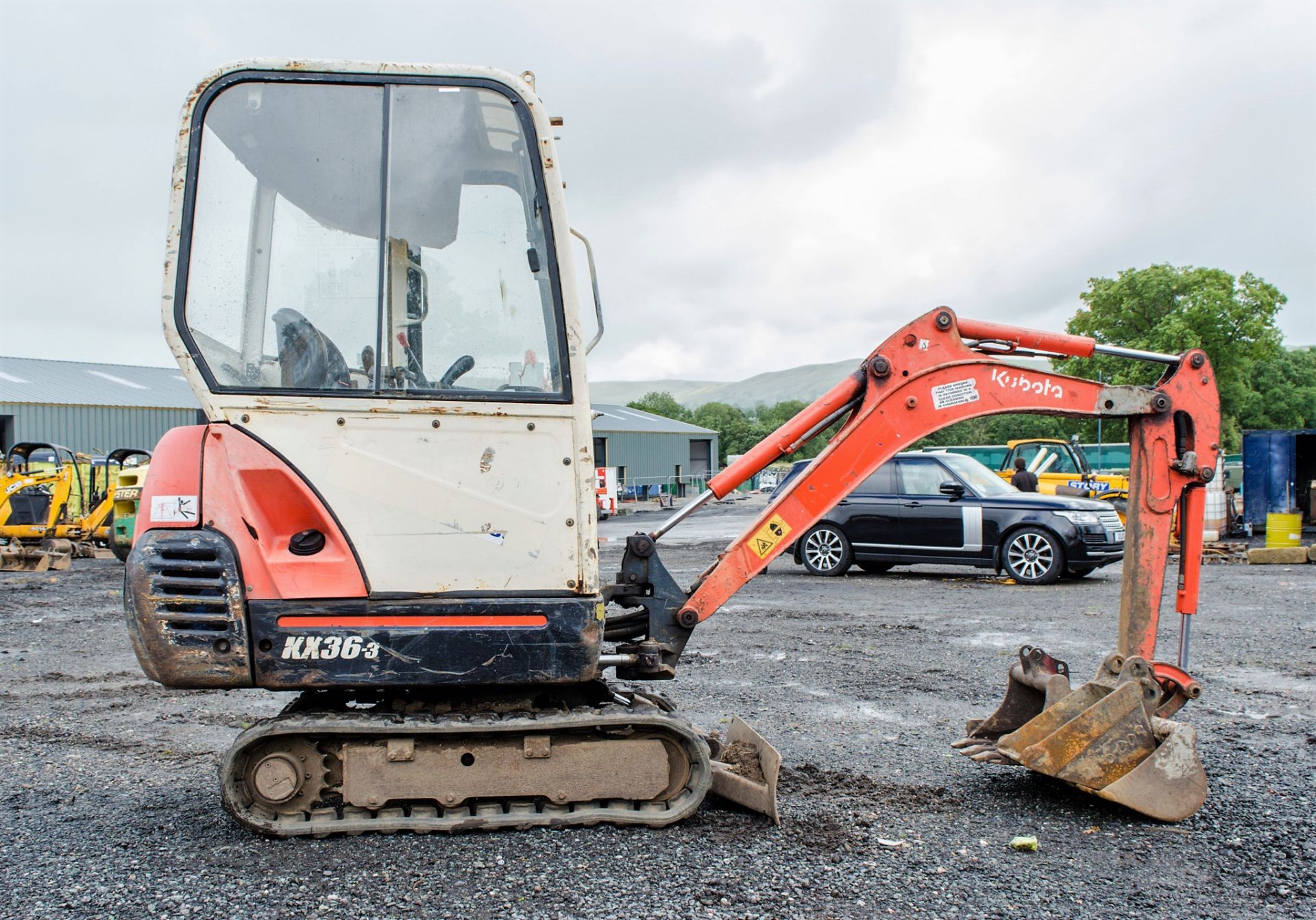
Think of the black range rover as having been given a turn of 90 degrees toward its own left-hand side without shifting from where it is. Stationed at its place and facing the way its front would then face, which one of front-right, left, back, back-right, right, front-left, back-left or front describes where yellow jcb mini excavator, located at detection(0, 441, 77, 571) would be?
back-left

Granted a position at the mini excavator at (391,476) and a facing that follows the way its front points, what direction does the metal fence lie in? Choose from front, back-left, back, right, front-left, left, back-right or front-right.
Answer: left

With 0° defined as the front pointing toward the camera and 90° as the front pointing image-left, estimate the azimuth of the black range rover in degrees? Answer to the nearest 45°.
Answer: approximately 315°

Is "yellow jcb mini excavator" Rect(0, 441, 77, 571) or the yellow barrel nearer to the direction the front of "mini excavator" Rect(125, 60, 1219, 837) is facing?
the yellow barrel

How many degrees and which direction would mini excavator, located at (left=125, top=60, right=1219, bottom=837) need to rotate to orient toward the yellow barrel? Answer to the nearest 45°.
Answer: approximately 45° to its left

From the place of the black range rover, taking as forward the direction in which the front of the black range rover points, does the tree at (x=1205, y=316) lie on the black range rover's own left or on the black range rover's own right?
on the black range rover's own left

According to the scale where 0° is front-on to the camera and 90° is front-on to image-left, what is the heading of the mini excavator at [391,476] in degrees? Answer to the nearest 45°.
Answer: approximately 270°

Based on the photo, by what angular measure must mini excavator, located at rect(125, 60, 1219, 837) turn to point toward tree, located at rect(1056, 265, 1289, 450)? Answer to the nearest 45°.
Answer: approximately 45° to its left

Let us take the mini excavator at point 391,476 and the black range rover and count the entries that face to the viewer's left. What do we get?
0

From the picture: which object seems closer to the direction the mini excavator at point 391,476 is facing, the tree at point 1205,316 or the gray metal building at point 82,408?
the tree

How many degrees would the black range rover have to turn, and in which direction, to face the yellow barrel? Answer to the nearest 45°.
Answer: approximately 90° to its left

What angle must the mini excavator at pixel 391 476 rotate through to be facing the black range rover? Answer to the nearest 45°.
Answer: approximately 45° to its left
